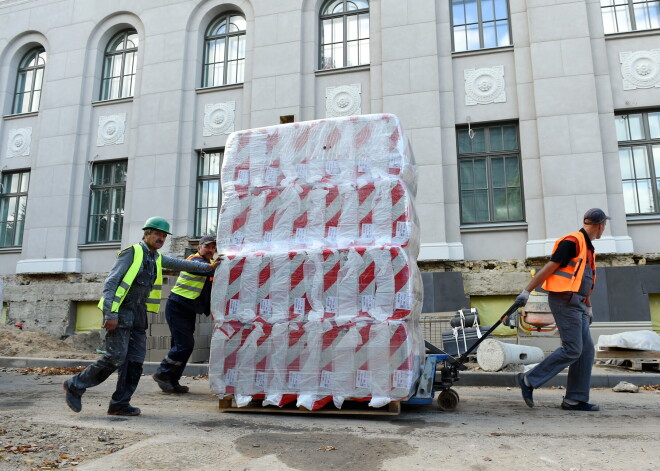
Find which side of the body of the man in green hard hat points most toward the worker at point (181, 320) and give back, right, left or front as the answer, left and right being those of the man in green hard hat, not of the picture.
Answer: left

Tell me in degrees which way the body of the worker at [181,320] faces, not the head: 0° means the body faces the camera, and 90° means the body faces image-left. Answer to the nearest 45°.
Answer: approximately 270°

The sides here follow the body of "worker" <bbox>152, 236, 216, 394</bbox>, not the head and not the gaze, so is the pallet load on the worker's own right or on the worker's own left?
on the worker's own right

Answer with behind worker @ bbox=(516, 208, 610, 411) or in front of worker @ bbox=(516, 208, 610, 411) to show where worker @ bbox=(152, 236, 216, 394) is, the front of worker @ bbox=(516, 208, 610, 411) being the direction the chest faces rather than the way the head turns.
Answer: behind

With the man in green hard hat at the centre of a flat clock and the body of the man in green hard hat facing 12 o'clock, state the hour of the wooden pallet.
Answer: The wooden pallet is roughly at 11 o'clock from the man in green hard hat.

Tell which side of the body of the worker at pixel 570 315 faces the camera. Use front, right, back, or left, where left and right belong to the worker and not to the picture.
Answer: right

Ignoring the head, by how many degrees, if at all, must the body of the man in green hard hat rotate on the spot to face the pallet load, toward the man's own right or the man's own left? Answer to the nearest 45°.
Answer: approximately 45° to the man's own left

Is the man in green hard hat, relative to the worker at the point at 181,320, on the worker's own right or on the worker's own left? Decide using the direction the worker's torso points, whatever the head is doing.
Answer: on the worker's own right

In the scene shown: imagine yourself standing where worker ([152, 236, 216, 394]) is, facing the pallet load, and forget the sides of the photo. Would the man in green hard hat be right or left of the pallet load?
right

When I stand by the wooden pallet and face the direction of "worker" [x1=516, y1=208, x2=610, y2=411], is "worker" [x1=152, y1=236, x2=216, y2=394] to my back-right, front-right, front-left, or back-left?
back-left

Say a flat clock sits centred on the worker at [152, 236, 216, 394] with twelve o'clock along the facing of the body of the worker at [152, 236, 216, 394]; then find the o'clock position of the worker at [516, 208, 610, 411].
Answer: the worker at [516, 208, 610, 411] is roughly at 1 o'clock from the worker at [152, 236, 216, 394].

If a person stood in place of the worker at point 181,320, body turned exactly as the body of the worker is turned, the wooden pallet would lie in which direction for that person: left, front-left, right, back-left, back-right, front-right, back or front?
front-right

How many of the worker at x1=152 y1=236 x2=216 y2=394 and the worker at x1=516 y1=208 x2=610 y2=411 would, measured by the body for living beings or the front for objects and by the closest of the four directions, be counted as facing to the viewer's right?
2

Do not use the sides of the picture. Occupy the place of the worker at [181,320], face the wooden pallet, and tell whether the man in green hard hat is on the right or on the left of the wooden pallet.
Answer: right
